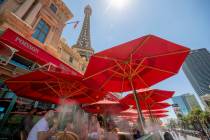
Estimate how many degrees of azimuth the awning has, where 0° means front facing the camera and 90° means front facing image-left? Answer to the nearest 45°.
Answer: approximately 315°

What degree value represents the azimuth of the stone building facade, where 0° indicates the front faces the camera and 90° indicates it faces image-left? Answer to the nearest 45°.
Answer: approximately 315°

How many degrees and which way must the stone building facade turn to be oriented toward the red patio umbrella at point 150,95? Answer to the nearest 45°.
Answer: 0° — it already faces it

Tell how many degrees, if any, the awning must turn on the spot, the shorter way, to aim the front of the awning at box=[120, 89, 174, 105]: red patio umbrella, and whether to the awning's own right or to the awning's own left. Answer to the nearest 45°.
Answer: approximately 45° to the awning's own left
